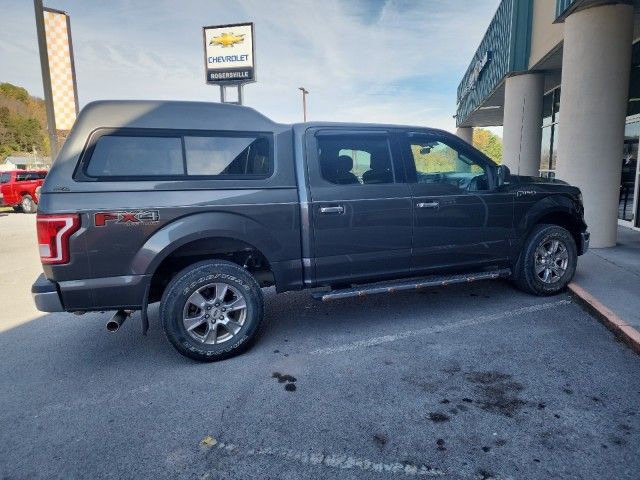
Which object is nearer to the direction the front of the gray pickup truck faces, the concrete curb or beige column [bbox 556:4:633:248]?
the beige column

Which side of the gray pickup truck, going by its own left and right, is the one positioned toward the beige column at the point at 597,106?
front

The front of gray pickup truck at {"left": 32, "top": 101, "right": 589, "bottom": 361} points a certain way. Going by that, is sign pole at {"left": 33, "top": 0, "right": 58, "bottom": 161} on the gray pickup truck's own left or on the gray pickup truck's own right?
on the gray pickup truck's own left

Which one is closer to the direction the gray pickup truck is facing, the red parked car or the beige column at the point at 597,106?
the beige column

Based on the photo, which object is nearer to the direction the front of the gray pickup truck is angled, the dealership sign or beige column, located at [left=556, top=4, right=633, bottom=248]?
the beige column

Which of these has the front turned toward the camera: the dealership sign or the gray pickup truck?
the dealership sign

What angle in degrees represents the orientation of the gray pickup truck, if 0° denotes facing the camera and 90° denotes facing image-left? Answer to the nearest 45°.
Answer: approximately 225°

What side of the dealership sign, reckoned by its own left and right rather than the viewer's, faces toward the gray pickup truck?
front

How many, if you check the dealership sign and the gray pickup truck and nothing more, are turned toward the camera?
1

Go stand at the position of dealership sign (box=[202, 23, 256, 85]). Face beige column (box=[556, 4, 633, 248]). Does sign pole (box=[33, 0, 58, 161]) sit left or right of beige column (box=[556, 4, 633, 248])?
right

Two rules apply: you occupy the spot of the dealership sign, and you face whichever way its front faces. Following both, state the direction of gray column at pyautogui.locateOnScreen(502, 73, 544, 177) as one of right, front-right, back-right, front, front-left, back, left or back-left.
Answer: front-left

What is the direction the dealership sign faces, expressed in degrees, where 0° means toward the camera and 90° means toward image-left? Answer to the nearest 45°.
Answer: approximately 0°

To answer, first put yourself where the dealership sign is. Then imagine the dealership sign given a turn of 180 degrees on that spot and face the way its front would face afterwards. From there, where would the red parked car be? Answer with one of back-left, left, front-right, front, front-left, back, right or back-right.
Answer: left
